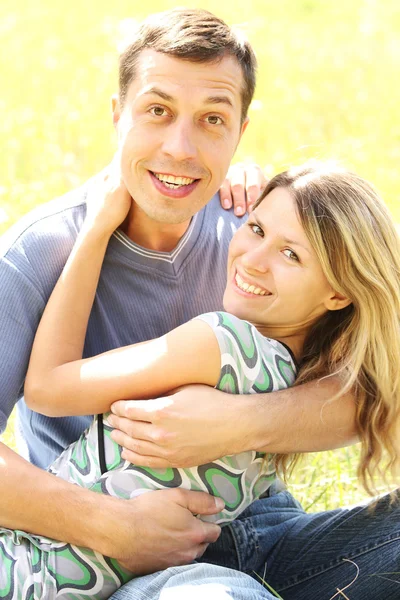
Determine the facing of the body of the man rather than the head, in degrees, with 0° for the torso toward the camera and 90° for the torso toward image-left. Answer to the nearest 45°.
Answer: approximately 0°
